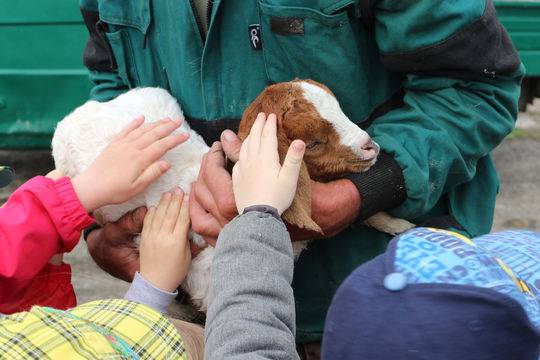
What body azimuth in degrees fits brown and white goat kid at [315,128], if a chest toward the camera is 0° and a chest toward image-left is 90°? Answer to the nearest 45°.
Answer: approximately 270°

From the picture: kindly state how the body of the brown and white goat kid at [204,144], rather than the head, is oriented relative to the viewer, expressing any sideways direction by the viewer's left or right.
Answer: facing to the right of the viewer
